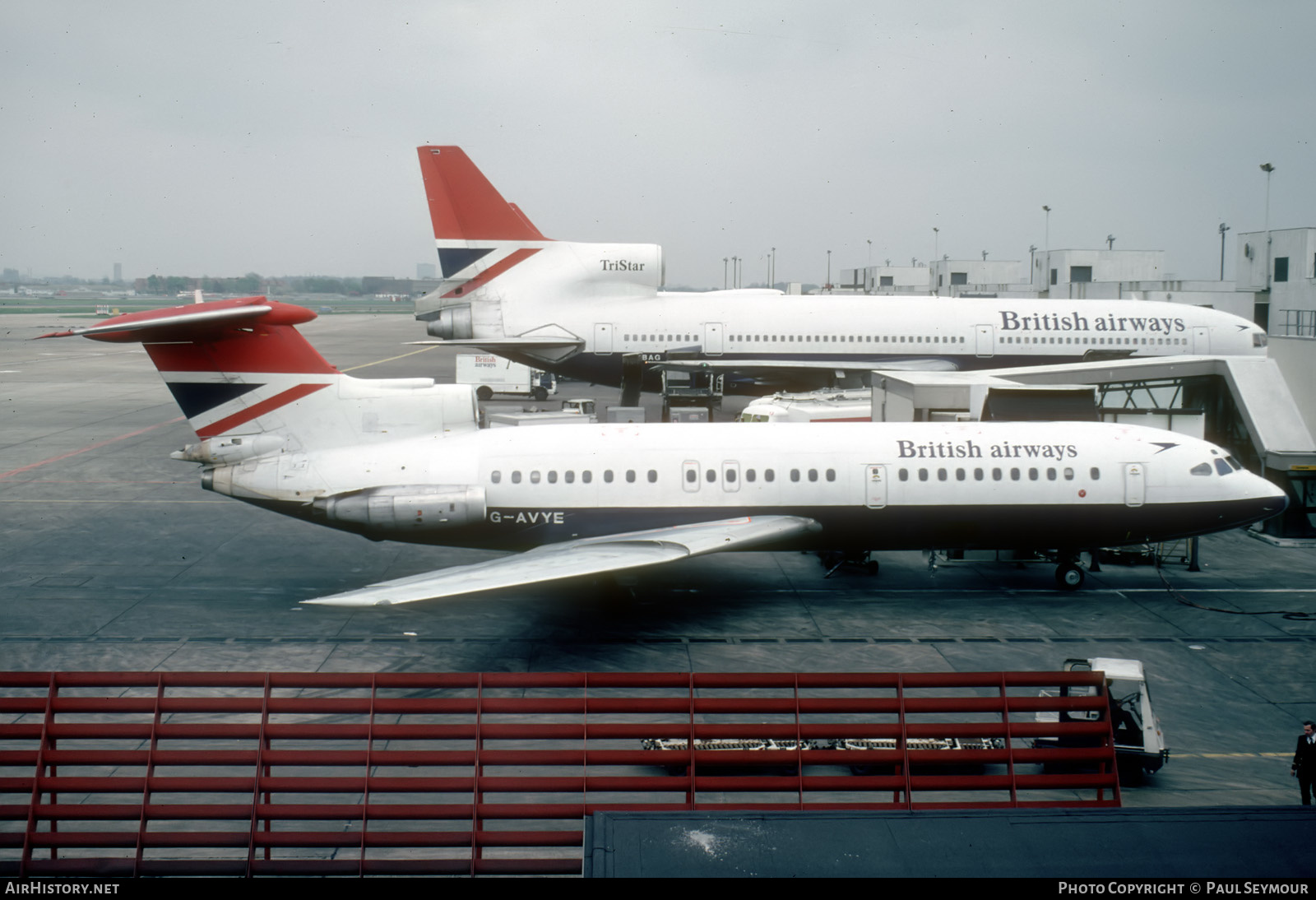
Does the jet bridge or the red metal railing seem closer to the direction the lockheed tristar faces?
the jet bridge

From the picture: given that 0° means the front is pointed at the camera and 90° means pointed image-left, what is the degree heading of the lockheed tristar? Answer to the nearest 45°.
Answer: approximately 270°

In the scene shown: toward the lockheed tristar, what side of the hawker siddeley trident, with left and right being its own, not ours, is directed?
left

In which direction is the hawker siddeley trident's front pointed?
to the viewer's right

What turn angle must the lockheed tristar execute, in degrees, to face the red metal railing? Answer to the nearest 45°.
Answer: approximately 90° to its right

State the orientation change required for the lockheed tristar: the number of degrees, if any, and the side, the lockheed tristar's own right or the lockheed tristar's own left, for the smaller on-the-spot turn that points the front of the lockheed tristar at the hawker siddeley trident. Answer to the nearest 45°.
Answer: approximately 90° to the lockheed tristar's own right

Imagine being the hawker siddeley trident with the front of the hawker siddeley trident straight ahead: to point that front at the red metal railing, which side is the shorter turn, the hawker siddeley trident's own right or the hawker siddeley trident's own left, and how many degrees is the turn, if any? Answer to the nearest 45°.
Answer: approximately 90° to the hawker siddeley trident's own right

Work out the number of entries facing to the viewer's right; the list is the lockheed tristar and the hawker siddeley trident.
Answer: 2
